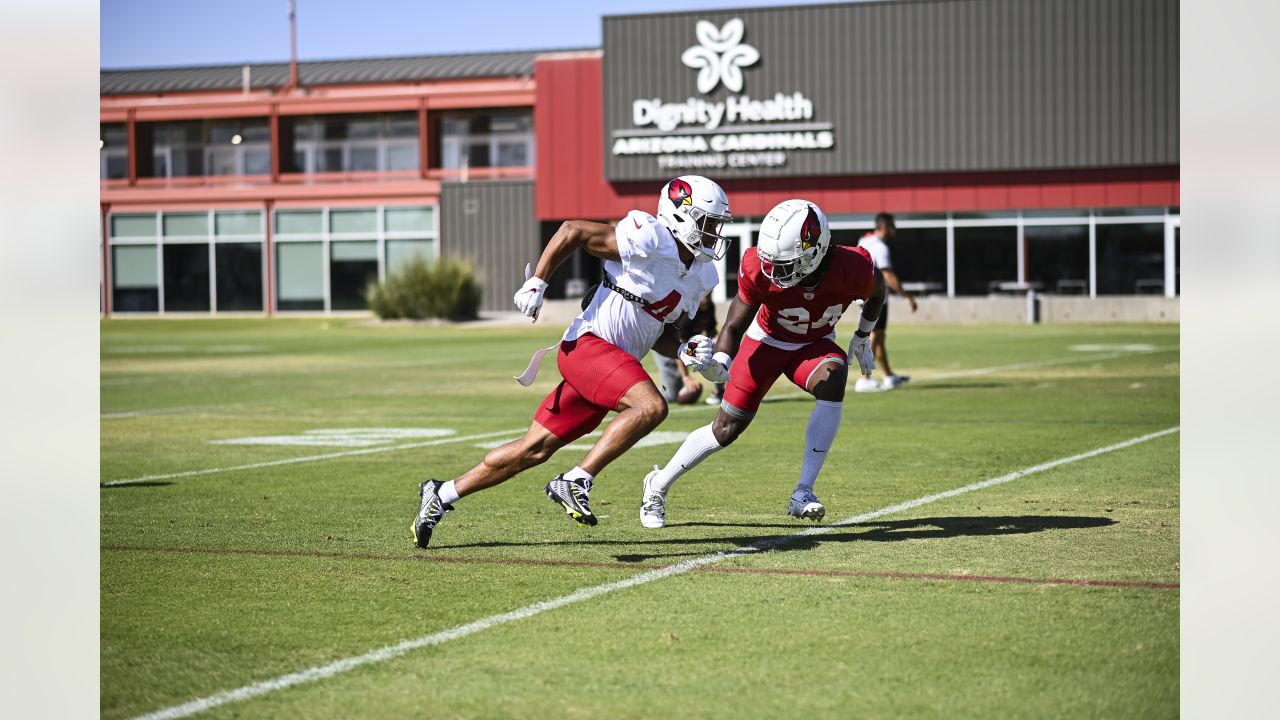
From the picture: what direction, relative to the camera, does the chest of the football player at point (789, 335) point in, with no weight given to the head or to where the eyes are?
toward the camera

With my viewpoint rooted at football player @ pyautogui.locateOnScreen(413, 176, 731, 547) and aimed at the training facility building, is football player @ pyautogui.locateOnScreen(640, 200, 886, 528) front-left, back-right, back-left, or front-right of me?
front-right

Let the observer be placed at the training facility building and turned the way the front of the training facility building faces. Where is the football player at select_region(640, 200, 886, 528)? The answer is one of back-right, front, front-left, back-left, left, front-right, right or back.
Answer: front

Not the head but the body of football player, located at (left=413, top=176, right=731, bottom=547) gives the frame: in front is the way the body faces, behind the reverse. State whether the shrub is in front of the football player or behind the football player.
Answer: behind

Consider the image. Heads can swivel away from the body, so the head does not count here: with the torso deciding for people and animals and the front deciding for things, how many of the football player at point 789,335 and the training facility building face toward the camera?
2

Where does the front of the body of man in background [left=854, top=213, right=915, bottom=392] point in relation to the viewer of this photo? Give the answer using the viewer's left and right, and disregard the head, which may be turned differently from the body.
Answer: facing to the right of the viewer

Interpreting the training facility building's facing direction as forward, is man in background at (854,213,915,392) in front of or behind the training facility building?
in front

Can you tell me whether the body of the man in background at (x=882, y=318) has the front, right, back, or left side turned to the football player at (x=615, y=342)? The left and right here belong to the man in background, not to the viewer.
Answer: right

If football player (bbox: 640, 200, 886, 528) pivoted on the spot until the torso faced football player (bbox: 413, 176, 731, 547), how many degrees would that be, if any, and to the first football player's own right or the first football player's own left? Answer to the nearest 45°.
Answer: approximately 45° to the first football player's own right

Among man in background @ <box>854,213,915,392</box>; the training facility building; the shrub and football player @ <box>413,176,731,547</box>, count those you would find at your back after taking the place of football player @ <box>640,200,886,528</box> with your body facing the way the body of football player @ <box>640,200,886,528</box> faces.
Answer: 3

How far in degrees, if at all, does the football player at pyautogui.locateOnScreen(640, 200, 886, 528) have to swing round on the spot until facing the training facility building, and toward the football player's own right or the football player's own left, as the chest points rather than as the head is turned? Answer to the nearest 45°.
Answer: approximately 180°

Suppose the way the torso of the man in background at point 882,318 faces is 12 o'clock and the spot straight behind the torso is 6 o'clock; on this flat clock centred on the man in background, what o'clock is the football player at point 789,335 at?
The football player is roughly at 3 o'clock from the man in background.

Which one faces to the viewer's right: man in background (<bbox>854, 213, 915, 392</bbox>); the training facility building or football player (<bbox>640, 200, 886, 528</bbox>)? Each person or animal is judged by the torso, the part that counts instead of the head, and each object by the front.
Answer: the man in background

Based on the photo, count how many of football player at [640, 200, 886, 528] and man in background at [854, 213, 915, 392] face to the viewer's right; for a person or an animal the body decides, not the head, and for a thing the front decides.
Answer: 1

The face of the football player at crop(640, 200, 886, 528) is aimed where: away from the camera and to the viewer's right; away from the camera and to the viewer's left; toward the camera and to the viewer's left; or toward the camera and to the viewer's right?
toward the camera and to the viewer's left

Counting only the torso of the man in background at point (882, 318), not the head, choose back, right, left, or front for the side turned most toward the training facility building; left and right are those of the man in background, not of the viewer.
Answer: left

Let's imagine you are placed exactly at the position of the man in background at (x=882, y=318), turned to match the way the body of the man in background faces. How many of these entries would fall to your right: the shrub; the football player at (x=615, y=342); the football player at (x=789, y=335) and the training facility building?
2

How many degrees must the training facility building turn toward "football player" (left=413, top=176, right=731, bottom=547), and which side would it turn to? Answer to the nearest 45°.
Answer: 0° — it already faces them
